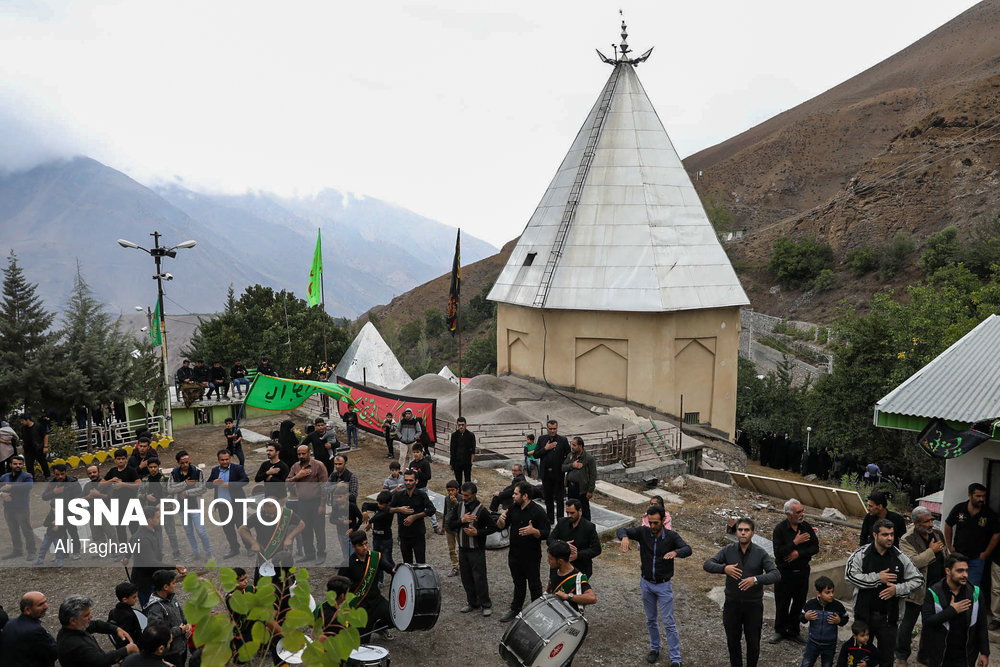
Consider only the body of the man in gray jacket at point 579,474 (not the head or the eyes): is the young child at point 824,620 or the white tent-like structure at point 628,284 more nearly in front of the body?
the young child

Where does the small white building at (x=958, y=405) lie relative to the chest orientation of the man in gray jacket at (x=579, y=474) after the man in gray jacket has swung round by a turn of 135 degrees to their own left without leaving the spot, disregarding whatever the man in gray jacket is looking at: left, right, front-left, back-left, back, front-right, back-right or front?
front

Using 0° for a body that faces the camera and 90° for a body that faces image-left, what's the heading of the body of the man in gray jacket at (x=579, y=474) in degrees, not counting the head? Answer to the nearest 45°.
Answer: approximately 45°

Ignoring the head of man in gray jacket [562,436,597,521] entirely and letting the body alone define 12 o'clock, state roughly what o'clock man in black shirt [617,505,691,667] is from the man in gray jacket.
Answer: The man in black shirt is roughly at 10 o'clock from the man in gray jacket.

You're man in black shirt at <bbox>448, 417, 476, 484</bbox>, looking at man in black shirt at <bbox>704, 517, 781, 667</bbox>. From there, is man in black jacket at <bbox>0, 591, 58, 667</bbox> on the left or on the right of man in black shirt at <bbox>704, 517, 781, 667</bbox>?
right

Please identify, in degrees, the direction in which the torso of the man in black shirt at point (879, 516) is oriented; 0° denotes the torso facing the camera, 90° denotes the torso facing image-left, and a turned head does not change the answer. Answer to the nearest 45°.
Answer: approximately 45°

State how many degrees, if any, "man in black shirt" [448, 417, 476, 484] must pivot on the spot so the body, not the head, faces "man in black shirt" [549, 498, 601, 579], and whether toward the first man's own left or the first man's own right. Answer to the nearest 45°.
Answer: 0° — they already face them

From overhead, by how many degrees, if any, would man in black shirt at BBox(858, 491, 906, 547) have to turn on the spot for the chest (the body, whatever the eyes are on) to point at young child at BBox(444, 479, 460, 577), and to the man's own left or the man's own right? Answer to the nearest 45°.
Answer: approximately 45° to the man's own right

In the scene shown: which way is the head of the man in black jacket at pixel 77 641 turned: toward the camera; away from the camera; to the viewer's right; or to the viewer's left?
to the viewer's right

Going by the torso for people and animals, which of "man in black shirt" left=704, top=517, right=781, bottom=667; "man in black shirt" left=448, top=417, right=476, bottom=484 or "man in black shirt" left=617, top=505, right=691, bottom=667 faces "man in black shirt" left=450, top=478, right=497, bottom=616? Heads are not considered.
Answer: "man in black shirt" left=448, top=417, right=476, bottom=484

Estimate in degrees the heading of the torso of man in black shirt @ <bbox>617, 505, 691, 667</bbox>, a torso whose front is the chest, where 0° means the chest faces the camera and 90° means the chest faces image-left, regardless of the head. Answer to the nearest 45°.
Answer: approximately 0°
